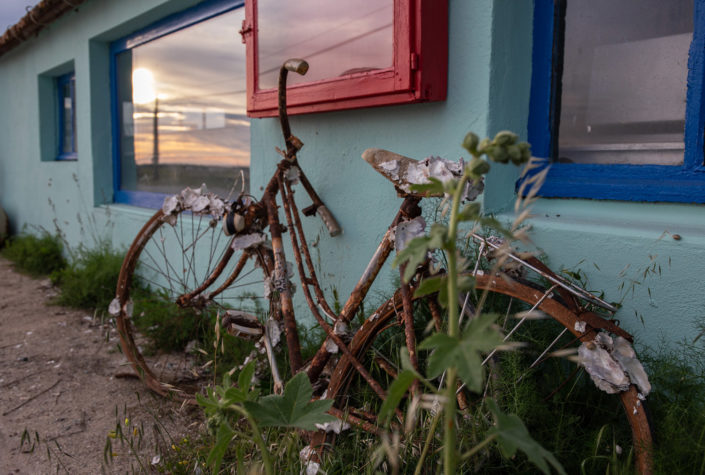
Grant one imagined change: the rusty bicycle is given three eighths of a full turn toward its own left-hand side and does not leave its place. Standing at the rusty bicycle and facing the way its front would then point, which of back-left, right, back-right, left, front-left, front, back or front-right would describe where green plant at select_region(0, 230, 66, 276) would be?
back-right

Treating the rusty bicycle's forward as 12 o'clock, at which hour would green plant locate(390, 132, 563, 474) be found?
The green plant is roughly at 7 o'clock from the rusty bicycle.

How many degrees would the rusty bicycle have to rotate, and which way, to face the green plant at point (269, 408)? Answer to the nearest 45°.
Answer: approximately 135° to its left

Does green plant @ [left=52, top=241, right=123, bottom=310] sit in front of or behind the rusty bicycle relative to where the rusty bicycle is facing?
in front

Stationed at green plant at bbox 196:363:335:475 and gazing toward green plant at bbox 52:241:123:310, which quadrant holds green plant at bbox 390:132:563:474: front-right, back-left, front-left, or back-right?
back-right

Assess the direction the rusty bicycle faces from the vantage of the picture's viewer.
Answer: facing away from the viewer and to the left of the viewer
